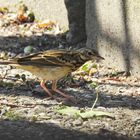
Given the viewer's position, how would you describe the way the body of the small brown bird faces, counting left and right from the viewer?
facing to the right of the viewer
